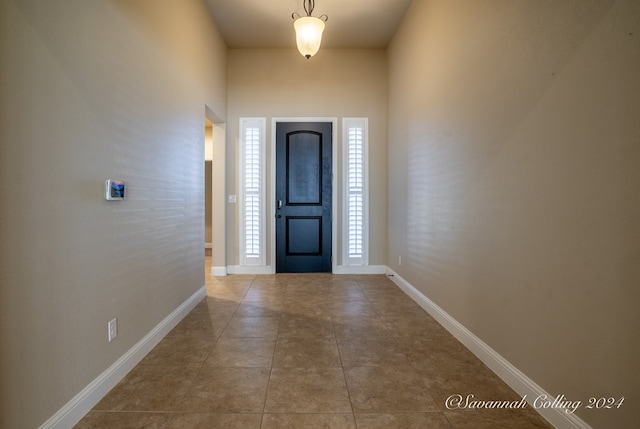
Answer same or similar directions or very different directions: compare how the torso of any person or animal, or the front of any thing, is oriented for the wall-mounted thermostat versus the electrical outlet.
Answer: same or similar directions

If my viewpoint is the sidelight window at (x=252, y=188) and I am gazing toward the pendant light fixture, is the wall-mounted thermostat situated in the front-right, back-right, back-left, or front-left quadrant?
front-right

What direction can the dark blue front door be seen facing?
toward the camera

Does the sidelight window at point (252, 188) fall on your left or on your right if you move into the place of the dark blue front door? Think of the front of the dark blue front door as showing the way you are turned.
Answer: on your right

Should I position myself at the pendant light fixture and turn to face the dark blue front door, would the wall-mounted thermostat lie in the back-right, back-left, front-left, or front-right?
back-left

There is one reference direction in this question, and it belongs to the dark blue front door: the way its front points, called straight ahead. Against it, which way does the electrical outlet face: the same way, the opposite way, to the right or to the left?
to the left

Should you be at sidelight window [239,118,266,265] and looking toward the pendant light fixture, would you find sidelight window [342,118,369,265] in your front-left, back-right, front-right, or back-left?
front-left

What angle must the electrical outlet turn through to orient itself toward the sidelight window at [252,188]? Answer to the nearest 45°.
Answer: approximately 90° to its left

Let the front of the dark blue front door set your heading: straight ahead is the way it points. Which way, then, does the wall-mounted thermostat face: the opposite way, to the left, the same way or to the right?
to the left

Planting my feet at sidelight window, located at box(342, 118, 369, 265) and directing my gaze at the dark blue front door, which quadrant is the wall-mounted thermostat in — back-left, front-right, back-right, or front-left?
front-left

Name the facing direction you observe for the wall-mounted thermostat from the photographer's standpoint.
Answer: facing the viewer and to the right of the viewer

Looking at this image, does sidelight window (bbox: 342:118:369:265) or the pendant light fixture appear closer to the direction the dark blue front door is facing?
the pendant light fixture

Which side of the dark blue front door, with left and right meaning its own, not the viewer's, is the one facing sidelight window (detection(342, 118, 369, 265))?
left

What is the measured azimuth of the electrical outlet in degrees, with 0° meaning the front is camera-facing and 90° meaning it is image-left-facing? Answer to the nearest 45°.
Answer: approximately 315°

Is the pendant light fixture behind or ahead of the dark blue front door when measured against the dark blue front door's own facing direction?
ahead

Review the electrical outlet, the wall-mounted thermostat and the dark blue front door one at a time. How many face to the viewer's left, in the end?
0

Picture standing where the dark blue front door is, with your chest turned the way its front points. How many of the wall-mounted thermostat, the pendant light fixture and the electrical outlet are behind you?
0

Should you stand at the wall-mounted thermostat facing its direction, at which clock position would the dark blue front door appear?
The dark blue front door is roughly at 9 o'clock from the wall-mounted thermostat.
